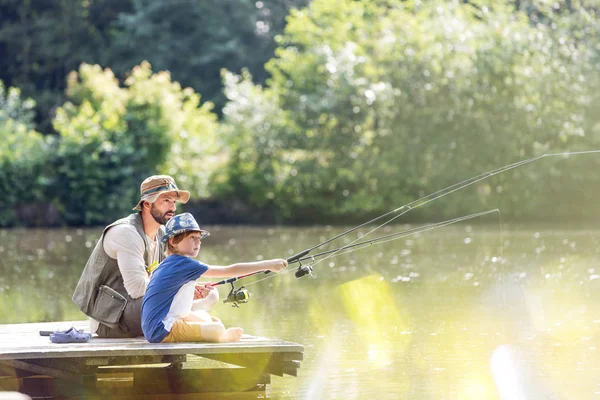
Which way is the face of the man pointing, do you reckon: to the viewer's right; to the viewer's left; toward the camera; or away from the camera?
to the viewer's right

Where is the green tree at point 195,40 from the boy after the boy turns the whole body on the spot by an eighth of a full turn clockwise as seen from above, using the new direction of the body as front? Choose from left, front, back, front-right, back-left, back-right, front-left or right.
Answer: back-left

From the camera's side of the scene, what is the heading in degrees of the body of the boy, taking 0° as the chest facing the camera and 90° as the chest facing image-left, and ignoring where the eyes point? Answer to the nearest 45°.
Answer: approximately 270°
